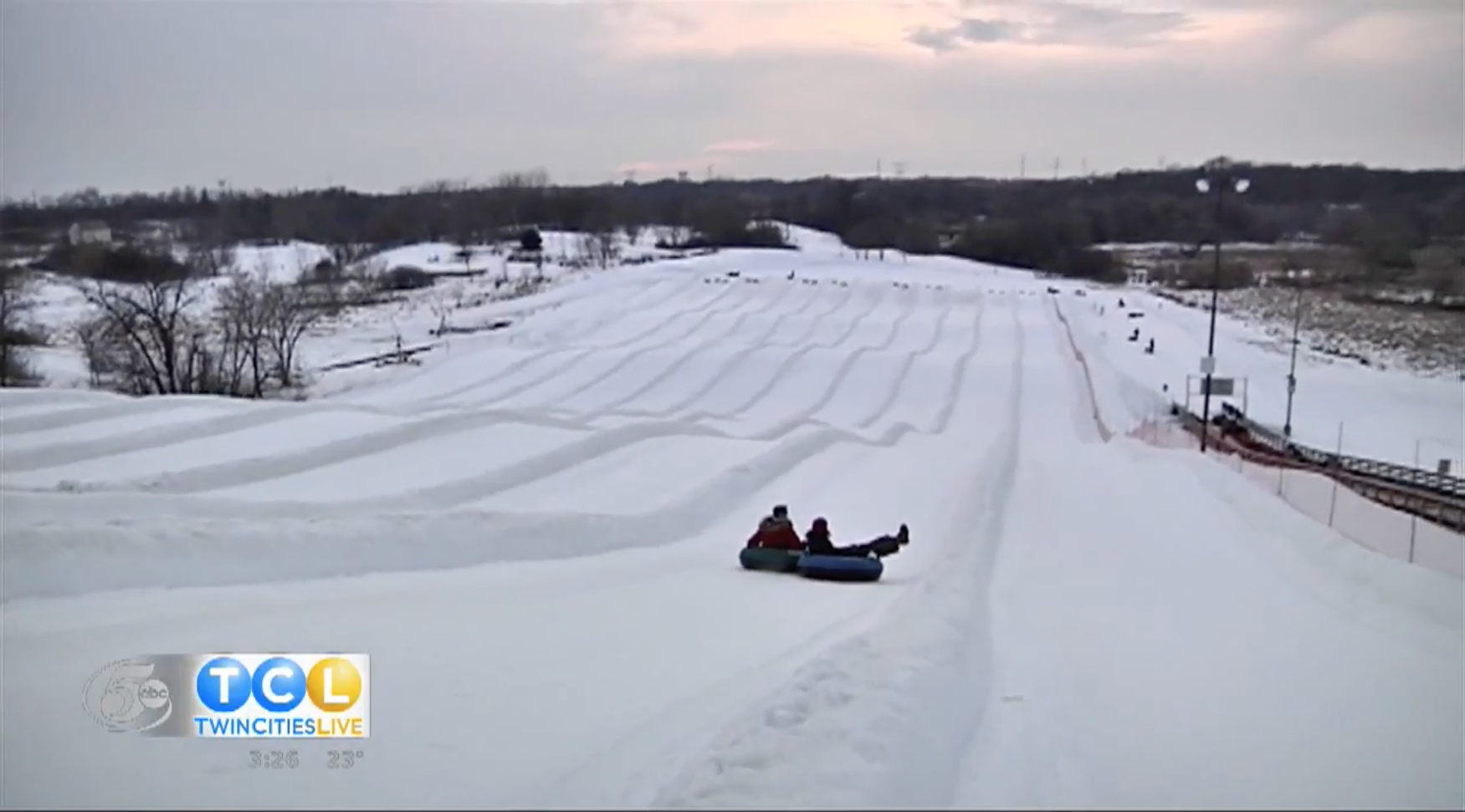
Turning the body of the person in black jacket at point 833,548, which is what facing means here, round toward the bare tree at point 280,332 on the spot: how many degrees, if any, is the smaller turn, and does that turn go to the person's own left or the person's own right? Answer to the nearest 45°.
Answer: approximately 135° to the person's own left

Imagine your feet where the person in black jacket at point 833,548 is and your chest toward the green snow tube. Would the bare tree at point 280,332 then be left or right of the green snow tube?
right

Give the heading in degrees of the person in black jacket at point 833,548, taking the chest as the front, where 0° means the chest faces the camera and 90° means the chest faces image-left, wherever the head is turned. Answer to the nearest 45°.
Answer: approximately 270°

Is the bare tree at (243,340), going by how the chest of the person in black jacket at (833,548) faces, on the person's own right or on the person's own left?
on the person's own left

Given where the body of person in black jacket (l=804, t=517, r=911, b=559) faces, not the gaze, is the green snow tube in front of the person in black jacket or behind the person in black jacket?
behind

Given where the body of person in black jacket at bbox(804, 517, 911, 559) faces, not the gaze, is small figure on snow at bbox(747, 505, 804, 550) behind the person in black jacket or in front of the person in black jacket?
behind
